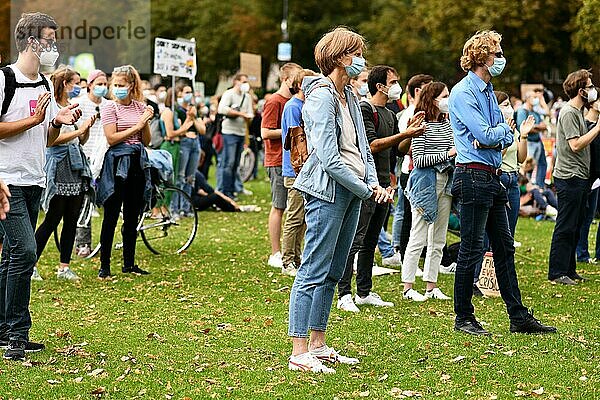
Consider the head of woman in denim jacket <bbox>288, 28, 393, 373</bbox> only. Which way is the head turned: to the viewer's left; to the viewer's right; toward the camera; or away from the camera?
to the viewer's right

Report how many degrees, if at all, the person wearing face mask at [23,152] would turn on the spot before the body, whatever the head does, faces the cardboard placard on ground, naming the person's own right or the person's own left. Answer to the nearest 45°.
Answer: approximately 45° to the person's own left

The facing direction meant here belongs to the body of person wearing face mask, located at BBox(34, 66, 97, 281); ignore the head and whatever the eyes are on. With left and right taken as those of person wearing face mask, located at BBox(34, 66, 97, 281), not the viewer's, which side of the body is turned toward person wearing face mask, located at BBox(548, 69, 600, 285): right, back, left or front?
front

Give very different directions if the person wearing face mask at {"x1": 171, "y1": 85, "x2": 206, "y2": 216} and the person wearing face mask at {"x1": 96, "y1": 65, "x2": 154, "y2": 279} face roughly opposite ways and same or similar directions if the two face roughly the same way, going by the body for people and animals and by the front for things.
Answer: same or similar directions

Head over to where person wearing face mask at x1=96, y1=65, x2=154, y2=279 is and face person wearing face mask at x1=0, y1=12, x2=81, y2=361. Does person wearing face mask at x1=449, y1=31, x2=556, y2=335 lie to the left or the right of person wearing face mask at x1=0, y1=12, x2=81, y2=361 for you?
left

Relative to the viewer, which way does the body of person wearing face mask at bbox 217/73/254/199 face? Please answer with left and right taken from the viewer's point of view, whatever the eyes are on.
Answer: facing the viewer and to the right of the viewer

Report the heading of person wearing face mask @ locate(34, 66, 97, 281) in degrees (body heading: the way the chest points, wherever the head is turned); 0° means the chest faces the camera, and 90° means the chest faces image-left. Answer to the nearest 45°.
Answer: approximately 270°

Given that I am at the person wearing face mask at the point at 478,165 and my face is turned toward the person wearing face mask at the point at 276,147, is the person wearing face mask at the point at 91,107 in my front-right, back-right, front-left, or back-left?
front-left

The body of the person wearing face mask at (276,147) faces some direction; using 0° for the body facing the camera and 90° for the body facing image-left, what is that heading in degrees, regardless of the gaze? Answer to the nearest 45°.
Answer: approximately 270°

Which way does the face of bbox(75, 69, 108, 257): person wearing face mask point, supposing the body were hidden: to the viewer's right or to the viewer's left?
to the viewer's right
